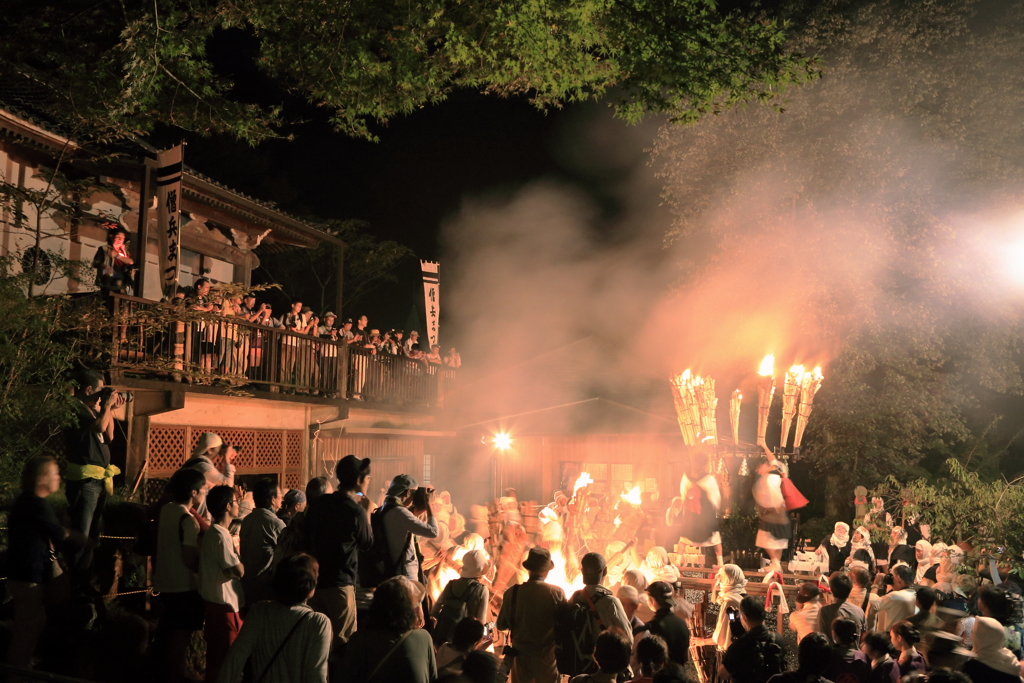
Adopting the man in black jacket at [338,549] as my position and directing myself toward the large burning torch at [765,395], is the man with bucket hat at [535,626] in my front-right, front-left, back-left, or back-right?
front-right

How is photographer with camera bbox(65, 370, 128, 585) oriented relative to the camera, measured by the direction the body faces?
to the viewer's right

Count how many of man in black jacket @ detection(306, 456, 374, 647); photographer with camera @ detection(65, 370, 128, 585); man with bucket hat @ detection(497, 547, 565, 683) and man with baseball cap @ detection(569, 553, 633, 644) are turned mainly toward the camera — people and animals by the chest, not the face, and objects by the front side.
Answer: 0

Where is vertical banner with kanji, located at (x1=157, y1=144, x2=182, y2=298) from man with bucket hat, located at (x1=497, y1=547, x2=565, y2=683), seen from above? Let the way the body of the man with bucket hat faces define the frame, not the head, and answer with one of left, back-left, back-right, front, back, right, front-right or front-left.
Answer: front-left

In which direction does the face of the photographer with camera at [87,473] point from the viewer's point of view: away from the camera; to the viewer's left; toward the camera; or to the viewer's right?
to the viewer's right

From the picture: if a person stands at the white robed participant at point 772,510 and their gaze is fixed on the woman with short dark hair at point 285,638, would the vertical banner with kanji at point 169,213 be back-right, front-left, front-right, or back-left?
front-right

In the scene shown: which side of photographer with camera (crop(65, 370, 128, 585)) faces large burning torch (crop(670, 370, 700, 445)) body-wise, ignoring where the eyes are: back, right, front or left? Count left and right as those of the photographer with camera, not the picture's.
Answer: front

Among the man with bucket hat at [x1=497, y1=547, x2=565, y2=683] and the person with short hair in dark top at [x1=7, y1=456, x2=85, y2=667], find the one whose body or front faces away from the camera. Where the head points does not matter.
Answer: the man with bucket hat

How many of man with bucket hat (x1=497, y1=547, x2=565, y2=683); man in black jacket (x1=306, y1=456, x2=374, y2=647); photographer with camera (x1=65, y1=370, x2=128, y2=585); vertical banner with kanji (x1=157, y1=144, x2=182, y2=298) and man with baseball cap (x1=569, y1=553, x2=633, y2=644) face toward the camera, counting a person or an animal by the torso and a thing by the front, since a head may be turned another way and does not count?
1

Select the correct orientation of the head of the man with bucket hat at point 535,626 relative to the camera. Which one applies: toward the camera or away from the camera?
away from the camera

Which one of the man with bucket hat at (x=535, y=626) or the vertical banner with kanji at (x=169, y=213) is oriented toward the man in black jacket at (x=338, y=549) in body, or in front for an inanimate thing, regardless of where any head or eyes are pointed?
the vertical banner with kanji

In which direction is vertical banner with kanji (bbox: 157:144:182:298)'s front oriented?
toward the camera

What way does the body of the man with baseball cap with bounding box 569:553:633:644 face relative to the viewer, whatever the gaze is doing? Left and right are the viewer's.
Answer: facing away from the viewer

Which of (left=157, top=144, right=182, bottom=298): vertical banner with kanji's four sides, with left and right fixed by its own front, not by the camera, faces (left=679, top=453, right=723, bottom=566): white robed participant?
left

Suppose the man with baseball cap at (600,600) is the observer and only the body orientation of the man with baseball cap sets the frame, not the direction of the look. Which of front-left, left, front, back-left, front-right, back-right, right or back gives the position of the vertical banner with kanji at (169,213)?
front-left

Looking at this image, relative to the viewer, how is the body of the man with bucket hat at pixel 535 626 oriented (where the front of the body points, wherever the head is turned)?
away from the camera
